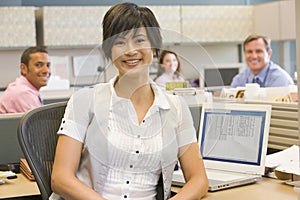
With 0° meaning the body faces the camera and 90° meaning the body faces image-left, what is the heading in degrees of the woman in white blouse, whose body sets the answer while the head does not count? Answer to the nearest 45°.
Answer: approximately 0°

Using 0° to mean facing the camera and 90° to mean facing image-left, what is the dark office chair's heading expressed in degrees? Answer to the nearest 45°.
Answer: approximately 315°

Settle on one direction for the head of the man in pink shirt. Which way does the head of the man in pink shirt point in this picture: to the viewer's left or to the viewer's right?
to the viewer's right

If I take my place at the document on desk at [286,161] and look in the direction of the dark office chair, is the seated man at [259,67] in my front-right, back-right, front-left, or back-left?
back-right

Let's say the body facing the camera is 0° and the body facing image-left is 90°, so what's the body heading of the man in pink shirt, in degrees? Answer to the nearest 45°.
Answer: approximately 315°
